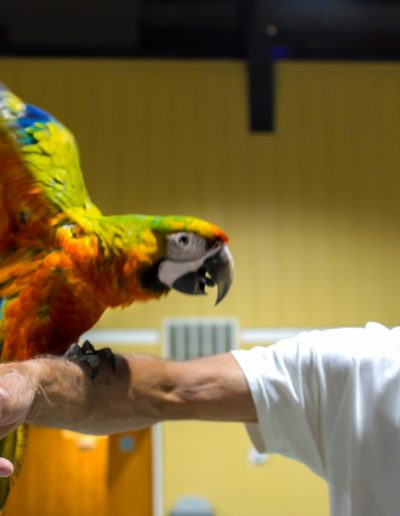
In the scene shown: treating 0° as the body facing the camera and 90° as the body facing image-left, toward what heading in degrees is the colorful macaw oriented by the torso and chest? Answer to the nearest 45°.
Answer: approximately 270°
